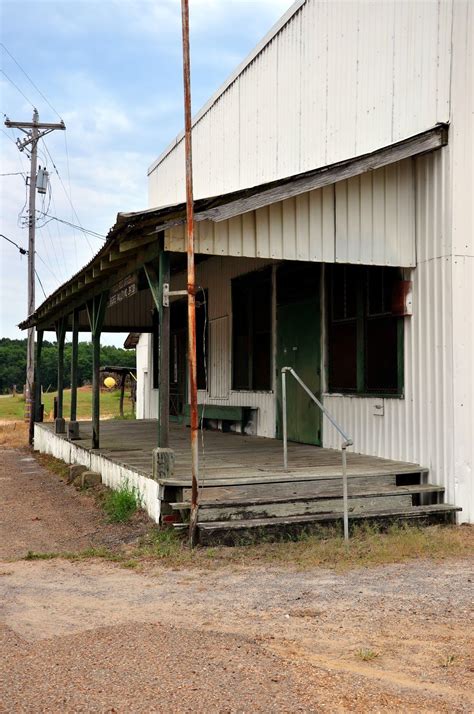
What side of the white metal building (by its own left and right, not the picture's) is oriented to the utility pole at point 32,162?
right

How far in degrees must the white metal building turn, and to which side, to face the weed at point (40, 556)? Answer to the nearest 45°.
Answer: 0° — it already faces it

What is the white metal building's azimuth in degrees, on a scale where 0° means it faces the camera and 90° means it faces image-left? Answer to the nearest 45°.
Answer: approximately 45°

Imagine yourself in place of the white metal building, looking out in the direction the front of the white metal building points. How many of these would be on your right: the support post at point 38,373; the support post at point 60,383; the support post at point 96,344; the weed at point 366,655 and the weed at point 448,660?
3

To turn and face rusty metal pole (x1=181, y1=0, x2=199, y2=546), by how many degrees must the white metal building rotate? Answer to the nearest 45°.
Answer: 0° — it already faces it

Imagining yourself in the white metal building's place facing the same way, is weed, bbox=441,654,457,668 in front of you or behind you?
in front

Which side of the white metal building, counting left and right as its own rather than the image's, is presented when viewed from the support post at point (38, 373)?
right

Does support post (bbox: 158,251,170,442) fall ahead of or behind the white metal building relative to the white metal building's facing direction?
ahead
